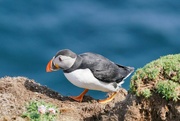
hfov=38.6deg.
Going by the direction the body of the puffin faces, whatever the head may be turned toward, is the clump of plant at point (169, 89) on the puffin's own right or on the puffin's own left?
on the puffin's own left

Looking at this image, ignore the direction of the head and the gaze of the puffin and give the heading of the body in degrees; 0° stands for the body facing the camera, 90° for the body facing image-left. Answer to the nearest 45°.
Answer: approximately 90°
